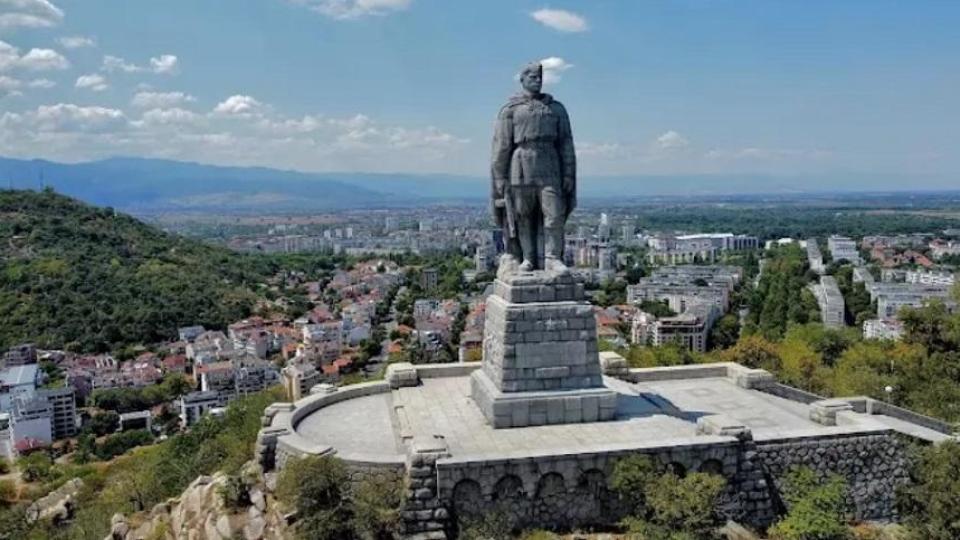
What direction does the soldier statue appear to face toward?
toward the camera

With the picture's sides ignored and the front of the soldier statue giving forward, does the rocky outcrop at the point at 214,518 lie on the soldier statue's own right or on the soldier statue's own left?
on the soldier statue's own right

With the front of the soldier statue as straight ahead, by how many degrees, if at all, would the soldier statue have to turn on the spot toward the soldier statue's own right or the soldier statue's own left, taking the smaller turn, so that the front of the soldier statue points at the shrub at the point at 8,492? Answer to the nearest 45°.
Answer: approximately 135° to the soldier statue's own right

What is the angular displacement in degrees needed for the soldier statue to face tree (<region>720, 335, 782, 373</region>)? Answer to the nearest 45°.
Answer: approximately 135° to its left

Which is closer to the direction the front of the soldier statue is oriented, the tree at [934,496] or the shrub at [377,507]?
the shrub

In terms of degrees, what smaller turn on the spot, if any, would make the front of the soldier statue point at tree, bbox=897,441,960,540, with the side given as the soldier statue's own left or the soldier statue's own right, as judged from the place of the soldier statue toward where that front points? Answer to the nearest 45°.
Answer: approximately 45° to the soldier statue's own left

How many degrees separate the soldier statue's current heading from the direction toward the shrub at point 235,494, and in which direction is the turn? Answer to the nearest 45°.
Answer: approximately 45° to its right

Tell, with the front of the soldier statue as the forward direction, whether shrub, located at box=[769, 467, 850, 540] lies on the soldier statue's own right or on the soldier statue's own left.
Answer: on the soldier statue's own left

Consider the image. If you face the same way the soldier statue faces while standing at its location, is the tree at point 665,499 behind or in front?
in front

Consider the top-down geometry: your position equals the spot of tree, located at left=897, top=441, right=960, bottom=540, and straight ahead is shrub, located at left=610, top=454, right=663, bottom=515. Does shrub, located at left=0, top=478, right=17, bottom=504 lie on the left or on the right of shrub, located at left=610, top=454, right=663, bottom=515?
right

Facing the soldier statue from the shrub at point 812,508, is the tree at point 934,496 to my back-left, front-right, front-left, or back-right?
back-right

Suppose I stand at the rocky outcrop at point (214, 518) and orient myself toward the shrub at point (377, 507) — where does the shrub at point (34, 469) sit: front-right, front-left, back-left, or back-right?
back-left

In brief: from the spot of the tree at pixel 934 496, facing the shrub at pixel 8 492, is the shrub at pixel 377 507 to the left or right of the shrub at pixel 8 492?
left
